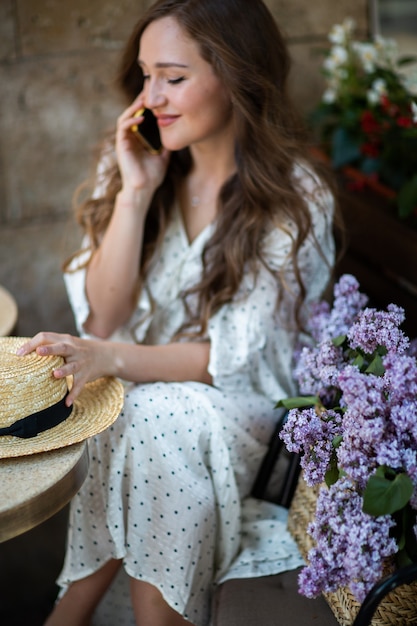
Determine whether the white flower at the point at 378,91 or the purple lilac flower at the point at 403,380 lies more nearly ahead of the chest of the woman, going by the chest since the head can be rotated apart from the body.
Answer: the purple lilac flower

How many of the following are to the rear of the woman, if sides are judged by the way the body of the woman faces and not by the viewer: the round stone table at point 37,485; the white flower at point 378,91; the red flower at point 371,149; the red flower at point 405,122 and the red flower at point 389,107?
4

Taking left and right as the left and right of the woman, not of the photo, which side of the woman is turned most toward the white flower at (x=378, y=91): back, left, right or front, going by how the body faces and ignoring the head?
back

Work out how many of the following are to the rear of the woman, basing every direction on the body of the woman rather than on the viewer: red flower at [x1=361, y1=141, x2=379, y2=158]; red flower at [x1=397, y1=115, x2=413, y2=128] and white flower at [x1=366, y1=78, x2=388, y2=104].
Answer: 3

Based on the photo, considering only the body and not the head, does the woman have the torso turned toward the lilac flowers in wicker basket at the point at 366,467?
no

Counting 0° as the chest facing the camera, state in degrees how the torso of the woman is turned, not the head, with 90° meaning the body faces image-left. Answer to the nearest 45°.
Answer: approximately 45°

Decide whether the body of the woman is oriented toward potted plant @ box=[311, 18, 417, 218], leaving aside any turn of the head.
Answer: no

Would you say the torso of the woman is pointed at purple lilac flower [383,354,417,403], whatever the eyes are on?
no

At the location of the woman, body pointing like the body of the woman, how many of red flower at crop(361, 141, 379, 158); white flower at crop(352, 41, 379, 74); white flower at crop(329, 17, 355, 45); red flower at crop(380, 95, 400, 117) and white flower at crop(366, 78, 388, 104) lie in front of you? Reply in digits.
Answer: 0

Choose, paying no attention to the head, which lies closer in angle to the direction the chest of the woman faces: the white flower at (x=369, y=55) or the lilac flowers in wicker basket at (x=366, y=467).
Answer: the lilac flowers in wicker basket

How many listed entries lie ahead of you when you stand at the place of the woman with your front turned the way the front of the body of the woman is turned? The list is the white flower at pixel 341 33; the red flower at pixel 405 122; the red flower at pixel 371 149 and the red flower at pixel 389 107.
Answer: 0

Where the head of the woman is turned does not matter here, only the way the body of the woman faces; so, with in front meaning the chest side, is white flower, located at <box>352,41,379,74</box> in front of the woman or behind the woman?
behind

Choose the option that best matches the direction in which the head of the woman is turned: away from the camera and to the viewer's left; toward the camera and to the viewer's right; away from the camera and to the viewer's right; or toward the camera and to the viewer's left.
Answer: toward the camera and to the viewer's left

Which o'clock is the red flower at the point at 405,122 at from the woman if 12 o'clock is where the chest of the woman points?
The red flower is roughly at 6 o'clock from the woman.
